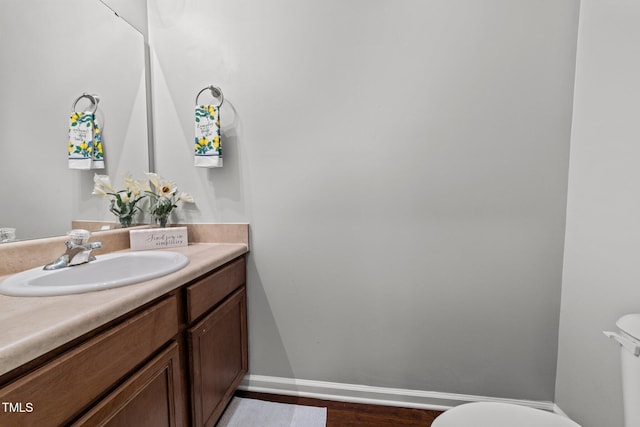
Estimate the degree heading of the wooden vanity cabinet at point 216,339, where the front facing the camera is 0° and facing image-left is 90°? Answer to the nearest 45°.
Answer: approximately 315°

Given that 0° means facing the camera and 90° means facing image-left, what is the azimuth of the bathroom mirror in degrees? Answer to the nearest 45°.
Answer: approximately 315°

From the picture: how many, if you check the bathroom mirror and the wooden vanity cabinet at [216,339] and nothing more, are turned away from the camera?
0

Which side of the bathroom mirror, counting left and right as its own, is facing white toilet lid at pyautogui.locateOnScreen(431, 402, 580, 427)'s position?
front

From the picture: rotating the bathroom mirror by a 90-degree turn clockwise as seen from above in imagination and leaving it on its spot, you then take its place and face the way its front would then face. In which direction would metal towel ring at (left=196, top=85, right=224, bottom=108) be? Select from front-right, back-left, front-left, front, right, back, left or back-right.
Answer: back-left
